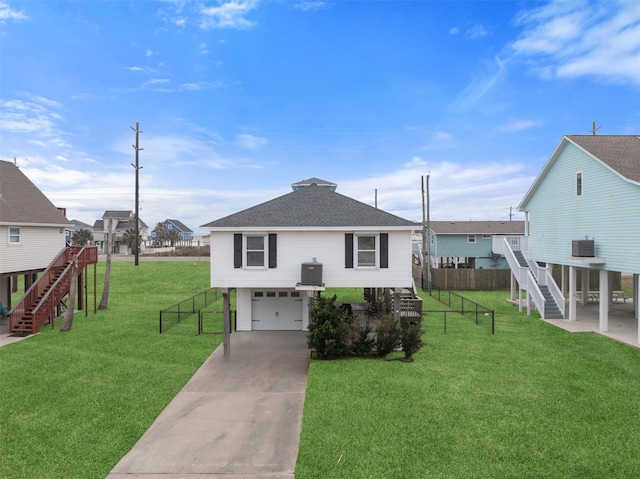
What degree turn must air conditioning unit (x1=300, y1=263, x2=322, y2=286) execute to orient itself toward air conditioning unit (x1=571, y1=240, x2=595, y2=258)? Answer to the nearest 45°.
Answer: approximately 90° to its left

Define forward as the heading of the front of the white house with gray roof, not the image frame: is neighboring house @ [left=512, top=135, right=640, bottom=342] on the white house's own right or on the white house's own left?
on the white house's own left

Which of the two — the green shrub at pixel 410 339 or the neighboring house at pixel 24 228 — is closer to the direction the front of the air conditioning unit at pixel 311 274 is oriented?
the green shrub

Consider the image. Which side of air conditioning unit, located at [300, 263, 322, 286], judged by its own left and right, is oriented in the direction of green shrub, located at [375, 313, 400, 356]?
left

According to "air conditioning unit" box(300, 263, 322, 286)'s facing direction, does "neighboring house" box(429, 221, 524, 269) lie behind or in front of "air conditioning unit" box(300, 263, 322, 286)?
behind

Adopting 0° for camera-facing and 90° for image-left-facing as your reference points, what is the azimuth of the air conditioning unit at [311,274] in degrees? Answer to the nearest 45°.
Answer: approximately 0°
